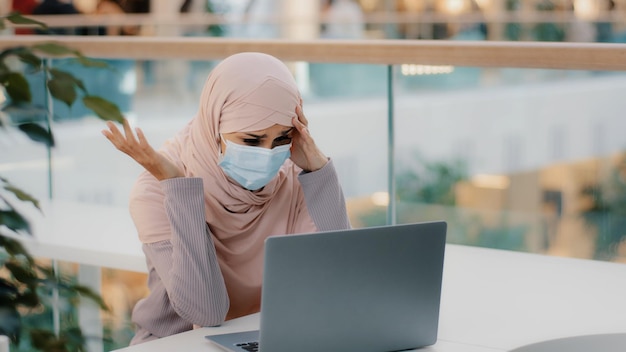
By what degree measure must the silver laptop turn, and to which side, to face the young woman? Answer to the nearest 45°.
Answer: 0° — it already faces them

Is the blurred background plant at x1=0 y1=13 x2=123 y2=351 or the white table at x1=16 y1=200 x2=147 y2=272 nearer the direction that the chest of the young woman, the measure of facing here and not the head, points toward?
the blurred background plant

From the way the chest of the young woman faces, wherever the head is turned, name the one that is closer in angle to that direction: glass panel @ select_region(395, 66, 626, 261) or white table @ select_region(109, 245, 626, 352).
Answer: the white table

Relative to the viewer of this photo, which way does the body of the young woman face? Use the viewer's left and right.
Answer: facing the viewer and to the right of the viewer

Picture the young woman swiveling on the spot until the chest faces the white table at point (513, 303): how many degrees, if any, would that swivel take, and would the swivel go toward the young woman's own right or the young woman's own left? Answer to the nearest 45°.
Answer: approximately 45° to the young woman's own left

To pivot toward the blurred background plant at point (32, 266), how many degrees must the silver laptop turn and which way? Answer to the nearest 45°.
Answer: approximately 90° to its left

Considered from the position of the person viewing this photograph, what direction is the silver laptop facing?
facing away from the viewer and to the left of the viewer

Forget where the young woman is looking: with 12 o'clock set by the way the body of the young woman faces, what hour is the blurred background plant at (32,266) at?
The blurred background plant is roughly at 2 o'clock from the young woman.

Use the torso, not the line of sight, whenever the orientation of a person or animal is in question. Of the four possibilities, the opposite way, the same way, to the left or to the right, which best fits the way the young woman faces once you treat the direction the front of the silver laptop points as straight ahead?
the opposite way
